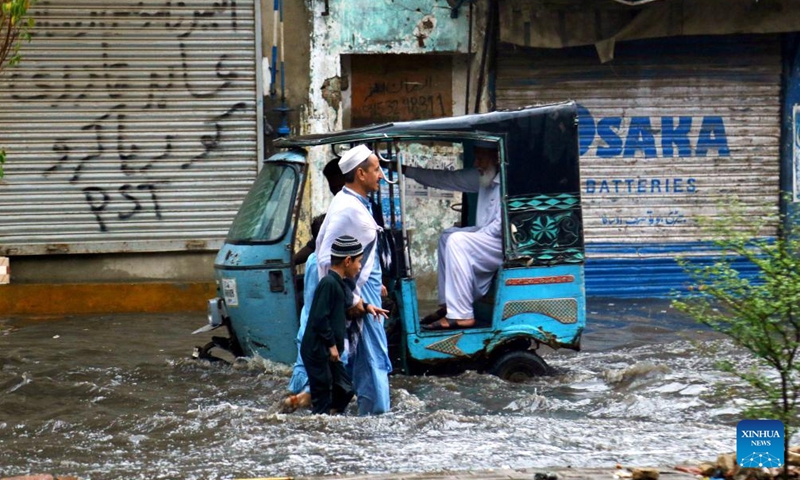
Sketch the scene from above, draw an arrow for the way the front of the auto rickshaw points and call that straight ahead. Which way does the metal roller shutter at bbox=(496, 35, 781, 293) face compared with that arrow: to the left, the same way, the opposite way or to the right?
to the left

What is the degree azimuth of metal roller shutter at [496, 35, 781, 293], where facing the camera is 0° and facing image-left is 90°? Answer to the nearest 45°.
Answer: approximately 0°

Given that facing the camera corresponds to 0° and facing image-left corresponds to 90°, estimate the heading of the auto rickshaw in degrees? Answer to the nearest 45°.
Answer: approximately 90°

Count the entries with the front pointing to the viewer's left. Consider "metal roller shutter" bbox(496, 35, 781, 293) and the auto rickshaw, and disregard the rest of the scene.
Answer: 1

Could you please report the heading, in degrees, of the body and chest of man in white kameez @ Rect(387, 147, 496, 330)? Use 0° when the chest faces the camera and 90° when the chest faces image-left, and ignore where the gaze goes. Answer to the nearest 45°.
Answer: approximately 90°

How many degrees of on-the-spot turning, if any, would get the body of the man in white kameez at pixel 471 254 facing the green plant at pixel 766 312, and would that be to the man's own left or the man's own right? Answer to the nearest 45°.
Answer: approximately 90° to the man's own left

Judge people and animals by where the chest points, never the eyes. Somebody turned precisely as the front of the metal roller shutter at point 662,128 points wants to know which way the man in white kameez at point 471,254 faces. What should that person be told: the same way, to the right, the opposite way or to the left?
to the right

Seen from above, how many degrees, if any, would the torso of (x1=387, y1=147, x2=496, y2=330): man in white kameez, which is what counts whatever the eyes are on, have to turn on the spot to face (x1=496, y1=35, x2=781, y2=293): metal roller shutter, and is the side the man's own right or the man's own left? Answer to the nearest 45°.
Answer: approximately 135° to the man's own right
